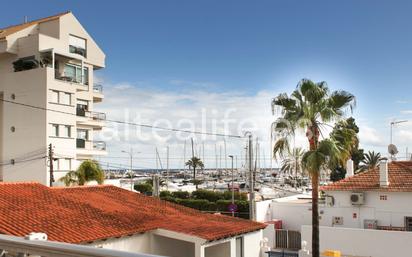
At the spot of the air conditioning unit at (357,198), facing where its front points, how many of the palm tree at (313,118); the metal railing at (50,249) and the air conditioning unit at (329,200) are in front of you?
2

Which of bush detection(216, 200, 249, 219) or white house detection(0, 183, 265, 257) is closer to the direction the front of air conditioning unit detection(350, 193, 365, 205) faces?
the white house

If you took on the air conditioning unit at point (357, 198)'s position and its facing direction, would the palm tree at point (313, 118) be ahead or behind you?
ahead

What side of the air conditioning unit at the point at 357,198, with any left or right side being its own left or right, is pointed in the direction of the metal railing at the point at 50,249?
front

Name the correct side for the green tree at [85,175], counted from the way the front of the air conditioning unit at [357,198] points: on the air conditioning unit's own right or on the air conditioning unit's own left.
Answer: on the air conditioning unit's own right

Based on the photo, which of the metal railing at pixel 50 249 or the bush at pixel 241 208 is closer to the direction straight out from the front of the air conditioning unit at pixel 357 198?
the metal railing

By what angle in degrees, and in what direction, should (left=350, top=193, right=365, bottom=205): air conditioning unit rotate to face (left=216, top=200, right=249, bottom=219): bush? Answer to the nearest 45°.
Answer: approximately 135° to its right

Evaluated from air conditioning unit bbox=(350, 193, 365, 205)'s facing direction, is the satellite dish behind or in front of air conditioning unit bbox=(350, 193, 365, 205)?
behind

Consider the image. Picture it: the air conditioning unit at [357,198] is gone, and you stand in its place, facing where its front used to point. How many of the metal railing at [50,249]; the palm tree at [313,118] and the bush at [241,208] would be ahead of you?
2

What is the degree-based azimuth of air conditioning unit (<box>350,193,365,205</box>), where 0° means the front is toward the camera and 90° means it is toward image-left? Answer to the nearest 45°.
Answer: approximately 0°
